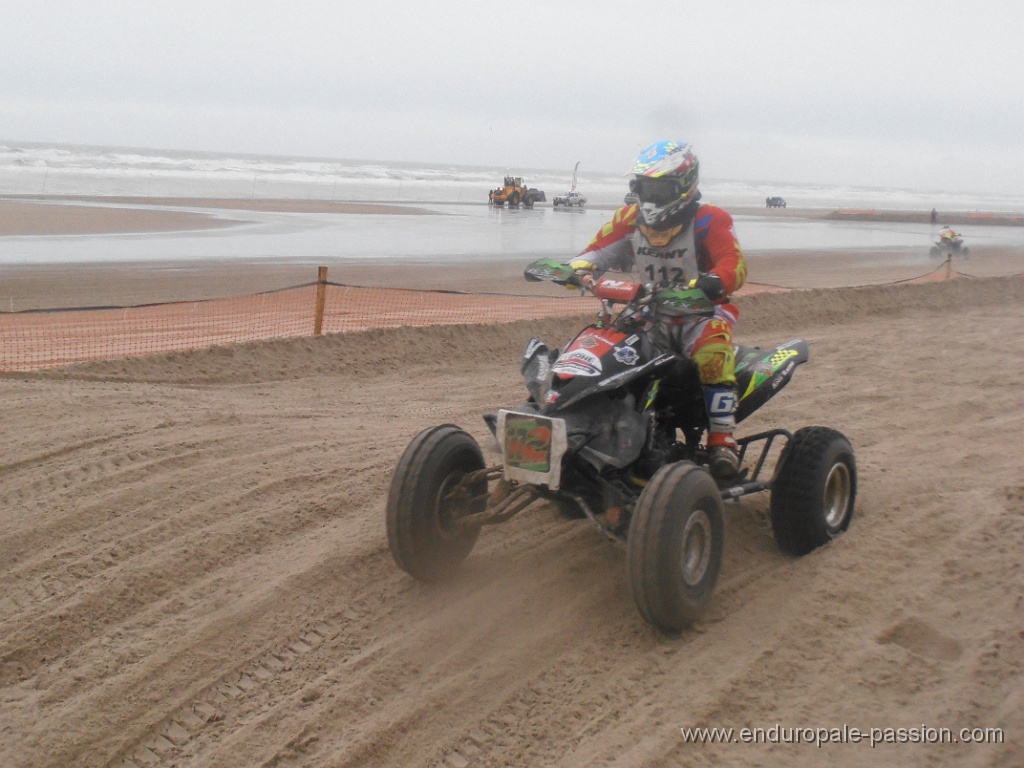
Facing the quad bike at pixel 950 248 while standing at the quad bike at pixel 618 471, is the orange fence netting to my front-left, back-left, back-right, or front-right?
front-left

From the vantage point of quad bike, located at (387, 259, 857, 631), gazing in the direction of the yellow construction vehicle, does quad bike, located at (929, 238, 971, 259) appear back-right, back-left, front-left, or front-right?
front-right

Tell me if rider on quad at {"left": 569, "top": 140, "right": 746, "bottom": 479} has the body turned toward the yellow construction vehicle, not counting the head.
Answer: no

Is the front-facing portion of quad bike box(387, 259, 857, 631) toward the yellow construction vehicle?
no

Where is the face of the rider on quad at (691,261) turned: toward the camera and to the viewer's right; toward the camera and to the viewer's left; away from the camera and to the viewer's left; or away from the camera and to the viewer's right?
toward the camera and to the viewer's left

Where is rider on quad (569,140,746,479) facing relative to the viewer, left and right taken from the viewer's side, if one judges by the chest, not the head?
facing the viewer and to the left of the viewer

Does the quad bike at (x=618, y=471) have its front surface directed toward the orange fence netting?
no

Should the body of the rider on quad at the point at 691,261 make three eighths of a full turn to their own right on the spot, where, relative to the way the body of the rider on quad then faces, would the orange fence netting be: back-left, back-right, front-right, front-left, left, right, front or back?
front-left
